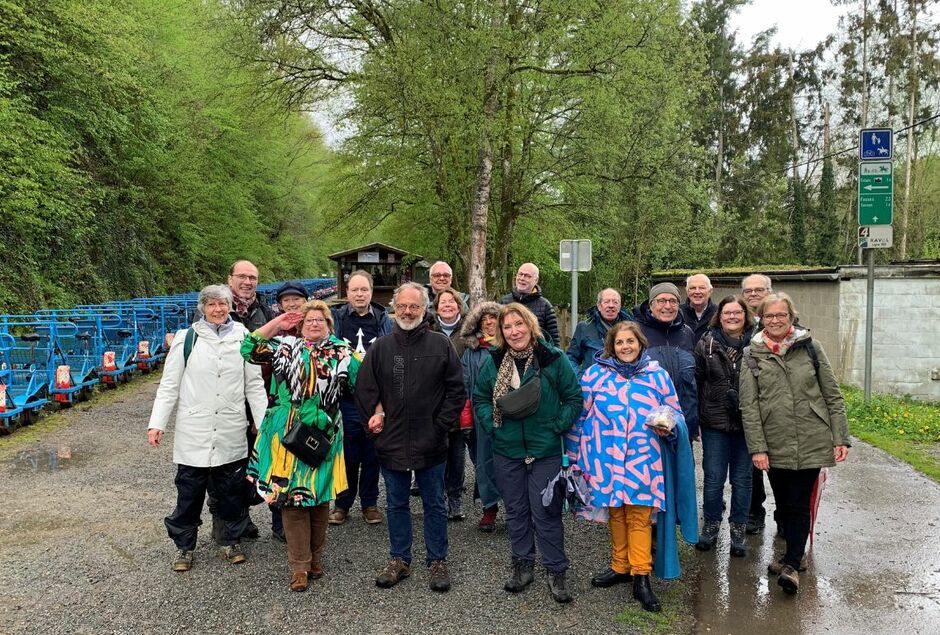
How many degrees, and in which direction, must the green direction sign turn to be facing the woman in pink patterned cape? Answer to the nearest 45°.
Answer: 0° — it already faces them

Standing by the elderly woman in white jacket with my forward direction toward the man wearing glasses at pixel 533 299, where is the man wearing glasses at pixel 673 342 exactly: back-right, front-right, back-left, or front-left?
front-right

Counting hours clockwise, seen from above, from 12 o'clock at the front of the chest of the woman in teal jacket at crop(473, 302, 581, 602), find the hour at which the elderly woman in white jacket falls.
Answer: The elderly woman in white jacket is roughly at 3 o'clock from the woman in teal jacket.

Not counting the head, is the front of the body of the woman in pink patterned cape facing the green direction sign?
no

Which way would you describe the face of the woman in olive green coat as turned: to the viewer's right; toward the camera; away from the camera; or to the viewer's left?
toward the camera

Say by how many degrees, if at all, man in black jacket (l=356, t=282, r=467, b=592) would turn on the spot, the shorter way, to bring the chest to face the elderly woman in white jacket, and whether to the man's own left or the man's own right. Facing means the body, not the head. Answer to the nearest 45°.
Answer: approximately 90° to the man's own right

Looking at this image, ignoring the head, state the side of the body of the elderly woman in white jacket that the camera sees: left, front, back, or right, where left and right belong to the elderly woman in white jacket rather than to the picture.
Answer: front

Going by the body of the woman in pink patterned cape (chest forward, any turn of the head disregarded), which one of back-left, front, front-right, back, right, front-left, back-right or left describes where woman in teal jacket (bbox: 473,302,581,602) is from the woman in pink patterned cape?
right

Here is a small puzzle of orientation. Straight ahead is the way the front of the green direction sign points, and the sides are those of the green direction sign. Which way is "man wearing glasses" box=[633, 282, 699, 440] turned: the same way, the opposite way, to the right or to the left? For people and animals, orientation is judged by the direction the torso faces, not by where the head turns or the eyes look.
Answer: the same way

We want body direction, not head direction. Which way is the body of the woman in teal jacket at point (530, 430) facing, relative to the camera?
toward the camera

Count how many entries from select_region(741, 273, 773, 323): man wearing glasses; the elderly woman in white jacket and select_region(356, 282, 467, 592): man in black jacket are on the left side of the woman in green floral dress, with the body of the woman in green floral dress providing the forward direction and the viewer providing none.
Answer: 2

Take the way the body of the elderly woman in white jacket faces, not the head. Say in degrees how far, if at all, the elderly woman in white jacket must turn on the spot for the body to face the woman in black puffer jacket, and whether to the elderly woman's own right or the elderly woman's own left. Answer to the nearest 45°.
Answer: approximately 90° to the elderly woman's own left

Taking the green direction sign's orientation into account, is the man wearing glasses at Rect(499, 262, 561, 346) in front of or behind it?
in front

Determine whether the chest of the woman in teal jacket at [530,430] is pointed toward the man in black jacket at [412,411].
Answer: no

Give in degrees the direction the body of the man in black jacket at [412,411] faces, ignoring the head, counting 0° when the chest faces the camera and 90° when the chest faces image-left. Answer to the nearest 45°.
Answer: approximately 0°
